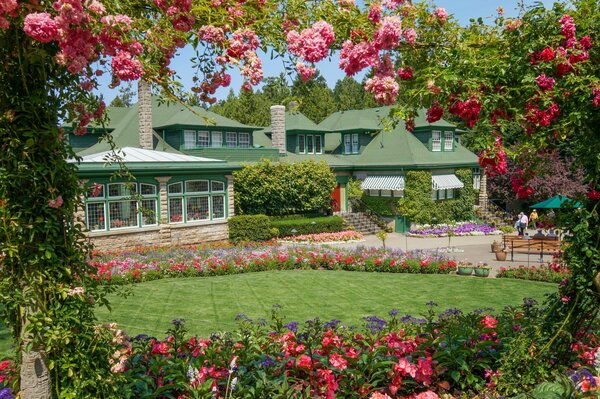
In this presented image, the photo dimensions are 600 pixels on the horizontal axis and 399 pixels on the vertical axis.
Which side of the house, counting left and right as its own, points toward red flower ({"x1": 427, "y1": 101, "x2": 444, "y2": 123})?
front

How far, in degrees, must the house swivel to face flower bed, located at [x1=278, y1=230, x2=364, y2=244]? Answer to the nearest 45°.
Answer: approximately 45° to its left

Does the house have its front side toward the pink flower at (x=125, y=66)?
yes

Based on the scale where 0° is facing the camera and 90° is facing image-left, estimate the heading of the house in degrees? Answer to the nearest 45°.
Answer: approximately 0°

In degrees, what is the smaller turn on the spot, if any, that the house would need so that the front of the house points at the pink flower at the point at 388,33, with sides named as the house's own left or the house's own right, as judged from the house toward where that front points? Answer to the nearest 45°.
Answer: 0° — it already faces it

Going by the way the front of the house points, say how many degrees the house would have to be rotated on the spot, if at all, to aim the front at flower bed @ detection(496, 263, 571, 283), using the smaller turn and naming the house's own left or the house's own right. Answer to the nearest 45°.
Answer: approximately 45° to the house's own left

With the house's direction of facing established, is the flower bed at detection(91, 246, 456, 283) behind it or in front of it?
in front

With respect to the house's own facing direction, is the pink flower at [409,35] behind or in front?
in front

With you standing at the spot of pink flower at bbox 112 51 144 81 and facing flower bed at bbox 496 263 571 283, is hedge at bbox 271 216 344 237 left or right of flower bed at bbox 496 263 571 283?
left

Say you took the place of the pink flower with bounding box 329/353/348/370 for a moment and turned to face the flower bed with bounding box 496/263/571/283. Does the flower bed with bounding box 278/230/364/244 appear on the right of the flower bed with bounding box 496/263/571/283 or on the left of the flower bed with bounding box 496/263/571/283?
left

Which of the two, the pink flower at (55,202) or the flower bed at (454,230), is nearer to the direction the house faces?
the pink flower

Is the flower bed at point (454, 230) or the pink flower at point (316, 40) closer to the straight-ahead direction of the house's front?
the pink flower

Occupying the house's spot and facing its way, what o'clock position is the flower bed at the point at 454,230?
The flower bed is roughly at 9 o'clock from the house.

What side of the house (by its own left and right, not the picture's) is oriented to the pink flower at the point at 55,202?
front

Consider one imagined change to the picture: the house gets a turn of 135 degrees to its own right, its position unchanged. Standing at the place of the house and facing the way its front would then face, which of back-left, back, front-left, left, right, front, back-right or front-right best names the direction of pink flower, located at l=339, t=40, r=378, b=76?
back-left
